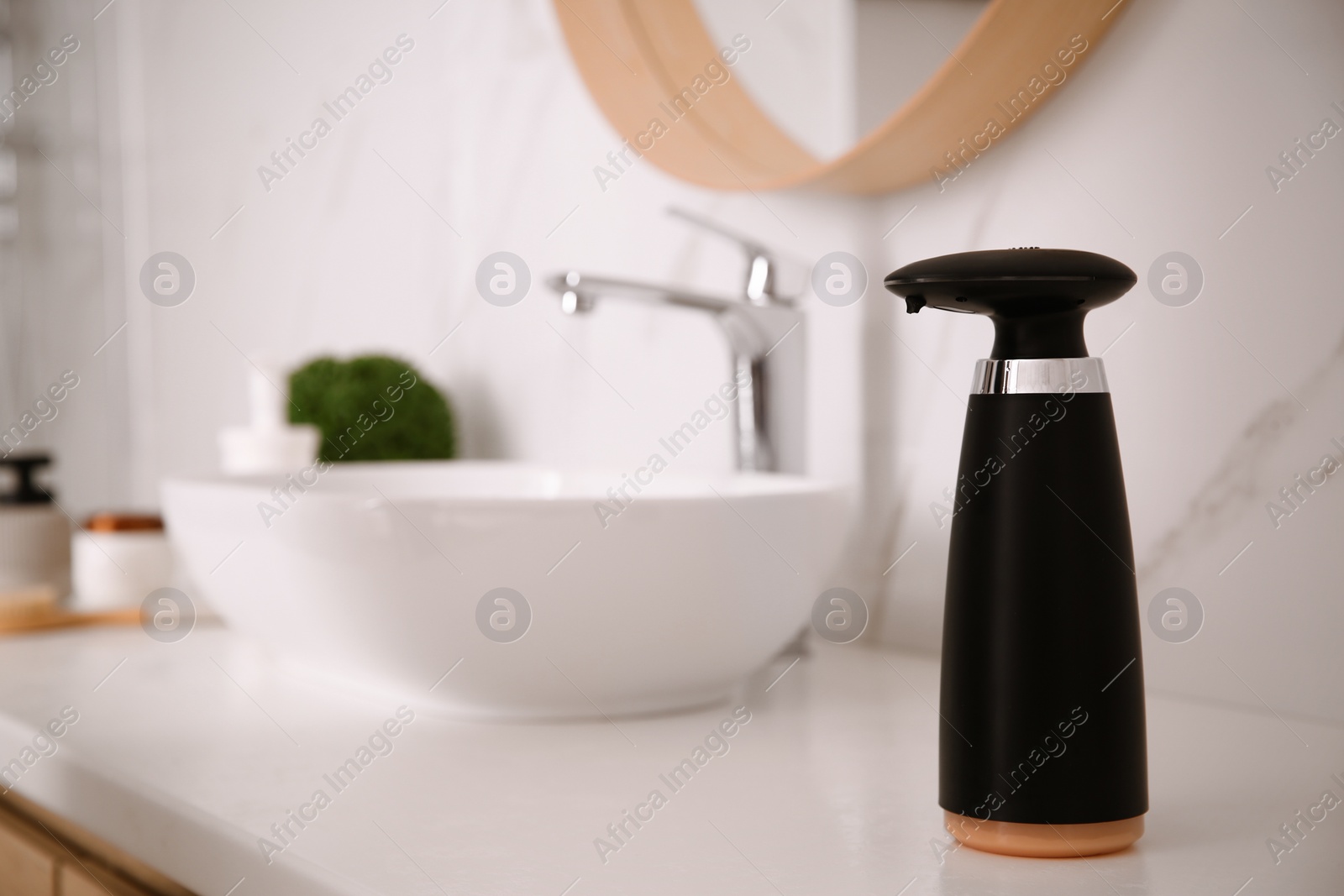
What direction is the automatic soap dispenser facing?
to the viewer's left

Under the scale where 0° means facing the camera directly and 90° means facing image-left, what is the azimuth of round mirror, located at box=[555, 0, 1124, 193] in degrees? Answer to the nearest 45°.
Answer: approximately 45°

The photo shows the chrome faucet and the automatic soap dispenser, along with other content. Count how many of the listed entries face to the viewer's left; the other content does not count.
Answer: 2

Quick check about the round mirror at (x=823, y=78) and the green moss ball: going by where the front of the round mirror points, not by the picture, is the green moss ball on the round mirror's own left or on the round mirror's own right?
on the round mirror's own right

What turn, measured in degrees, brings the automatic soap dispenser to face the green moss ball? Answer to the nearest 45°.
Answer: approximately 45° to its right

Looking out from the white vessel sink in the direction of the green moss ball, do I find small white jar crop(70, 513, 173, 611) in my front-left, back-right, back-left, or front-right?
front-left

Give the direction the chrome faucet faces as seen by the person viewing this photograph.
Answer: facing to the left of the viewer

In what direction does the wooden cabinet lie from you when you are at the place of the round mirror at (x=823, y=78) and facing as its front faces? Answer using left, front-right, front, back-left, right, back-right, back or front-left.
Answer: front

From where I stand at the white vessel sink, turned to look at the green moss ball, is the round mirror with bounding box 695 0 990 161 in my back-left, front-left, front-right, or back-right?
front-right

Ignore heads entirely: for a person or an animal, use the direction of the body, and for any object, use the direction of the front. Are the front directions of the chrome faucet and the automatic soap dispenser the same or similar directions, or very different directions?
same or similar directions

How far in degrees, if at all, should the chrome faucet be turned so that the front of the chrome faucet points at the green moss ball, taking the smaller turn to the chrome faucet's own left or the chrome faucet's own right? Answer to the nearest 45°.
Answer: approximately 45° to the chrome faucet's own right
